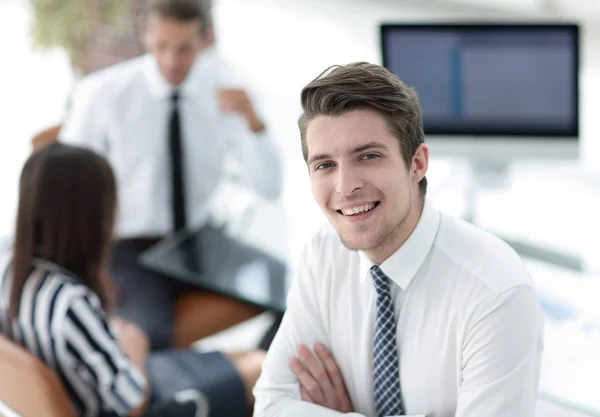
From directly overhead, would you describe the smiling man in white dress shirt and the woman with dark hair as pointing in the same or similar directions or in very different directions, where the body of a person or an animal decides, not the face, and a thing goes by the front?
very different directions

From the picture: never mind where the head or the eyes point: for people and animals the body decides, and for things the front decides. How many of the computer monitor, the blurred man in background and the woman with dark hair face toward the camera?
2

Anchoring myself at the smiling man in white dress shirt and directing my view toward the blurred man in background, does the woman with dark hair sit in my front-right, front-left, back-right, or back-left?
front-left

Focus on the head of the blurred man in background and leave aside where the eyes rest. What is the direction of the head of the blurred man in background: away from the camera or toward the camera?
toward the camera

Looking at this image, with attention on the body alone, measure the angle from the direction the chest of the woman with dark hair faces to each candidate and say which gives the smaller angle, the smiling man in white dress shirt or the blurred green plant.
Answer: the blurred green plant

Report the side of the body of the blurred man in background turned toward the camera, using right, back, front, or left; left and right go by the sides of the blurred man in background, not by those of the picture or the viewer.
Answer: front

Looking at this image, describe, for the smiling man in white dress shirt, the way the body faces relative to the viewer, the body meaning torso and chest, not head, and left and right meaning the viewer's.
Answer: facing the viewer and to the left of the viewer

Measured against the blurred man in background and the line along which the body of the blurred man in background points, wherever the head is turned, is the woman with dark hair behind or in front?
in front

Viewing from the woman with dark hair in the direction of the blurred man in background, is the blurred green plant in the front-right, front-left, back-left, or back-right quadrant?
front-left

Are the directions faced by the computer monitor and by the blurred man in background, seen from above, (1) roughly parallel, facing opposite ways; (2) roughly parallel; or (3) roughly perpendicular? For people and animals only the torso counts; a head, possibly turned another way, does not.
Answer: roughly parallel

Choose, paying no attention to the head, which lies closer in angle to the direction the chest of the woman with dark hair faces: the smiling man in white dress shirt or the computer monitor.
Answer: the computer monitor

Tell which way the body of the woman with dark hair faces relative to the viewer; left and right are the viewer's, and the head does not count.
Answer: facing away from the viewer and to the right of the viewer

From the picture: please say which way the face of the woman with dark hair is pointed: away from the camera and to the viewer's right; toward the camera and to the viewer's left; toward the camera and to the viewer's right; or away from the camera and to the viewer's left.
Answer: away from the camera and to the viewer's right

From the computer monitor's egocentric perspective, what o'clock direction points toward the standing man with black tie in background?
The standing man with black tie in background is roughly at 3 o'clock from the computer monitor.

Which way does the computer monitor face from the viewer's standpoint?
toward the camera

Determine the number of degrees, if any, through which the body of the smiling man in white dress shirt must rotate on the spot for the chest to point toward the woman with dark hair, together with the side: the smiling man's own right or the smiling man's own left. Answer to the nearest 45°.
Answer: approximately 90° to the smiling man's own right

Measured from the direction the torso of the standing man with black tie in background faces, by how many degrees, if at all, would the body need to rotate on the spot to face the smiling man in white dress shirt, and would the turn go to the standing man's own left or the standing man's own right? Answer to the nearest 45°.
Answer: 0° — they already face them
